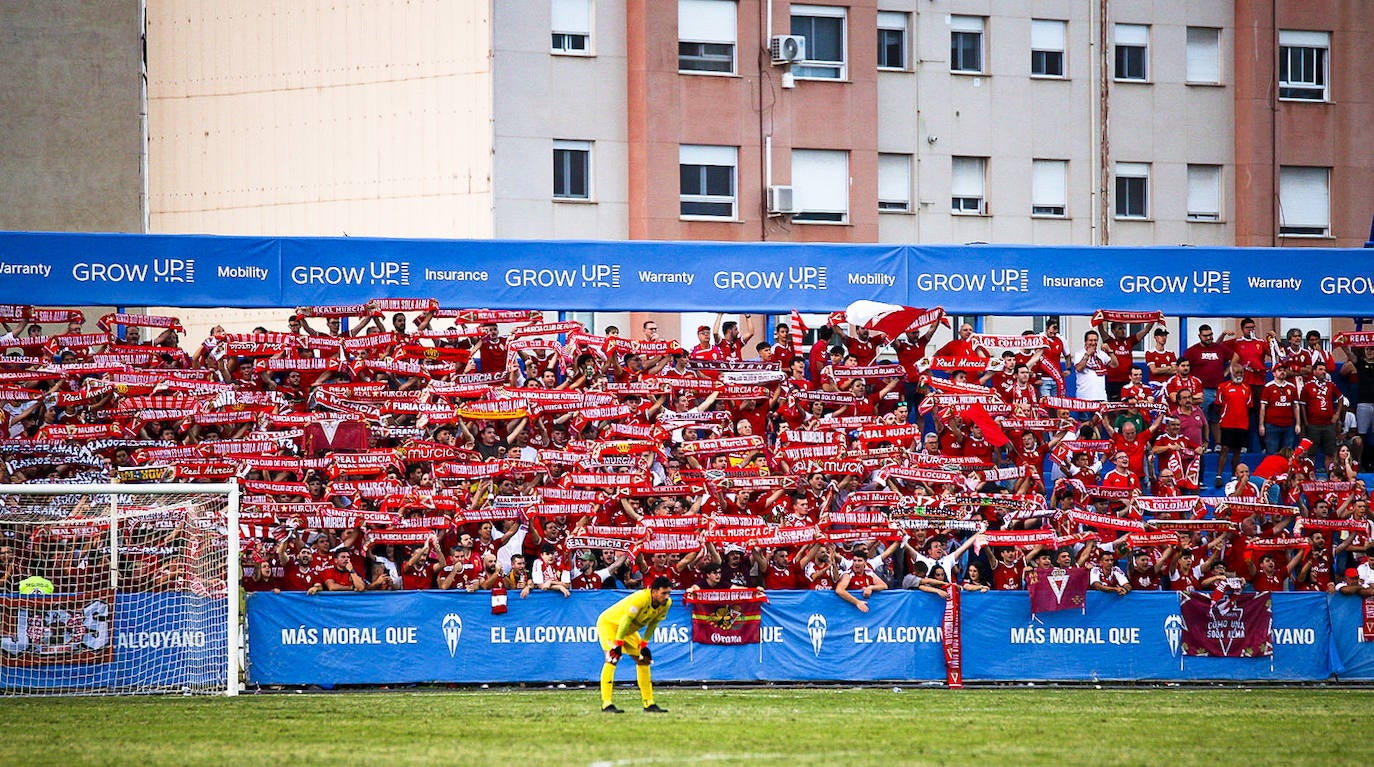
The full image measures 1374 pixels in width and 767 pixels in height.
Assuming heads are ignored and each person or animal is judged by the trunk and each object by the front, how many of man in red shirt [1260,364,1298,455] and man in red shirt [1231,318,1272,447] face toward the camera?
2

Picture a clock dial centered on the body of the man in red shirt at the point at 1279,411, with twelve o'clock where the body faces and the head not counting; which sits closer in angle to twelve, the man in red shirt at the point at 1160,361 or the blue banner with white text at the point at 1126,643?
the blue banner with white text

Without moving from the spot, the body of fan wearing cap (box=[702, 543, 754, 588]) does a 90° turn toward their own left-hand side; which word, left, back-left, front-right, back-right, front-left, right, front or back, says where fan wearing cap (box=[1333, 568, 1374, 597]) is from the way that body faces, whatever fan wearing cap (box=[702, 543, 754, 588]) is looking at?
front

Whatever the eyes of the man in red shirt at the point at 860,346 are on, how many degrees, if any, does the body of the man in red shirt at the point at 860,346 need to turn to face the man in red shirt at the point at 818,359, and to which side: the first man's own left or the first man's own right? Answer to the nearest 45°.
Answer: approximately 90° to the first man's own right

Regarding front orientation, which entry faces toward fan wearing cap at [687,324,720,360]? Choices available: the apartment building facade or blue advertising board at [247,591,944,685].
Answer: the apartment building facade

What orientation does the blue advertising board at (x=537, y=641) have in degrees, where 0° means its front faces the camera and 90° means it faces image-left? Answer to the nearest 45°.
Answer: approximately 0°

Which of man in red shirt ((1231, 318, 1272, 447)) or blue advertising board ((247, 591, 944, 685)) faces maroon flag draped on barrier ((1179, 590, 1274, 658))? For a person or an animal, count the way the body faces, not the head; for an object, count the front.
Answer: the man in red shirt

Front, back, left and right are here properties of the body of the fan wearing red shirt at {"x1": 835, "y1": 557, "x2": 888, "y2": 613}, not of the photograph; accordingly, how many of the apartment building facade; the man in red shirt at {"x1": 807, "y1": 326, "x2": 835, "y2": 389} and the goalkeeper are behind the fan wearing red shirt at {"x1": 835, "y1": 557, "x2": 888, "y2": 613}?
2

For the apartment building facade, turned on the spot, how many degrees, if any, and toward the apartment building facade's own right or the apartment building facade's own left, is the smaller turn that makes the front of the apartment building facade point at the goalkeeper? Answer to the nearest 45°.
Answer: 0° — it already faces them

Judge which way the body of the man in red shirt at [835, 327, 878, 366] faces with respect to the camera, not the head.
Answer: toward the camera

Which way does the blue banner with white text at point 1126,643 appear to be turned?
toward the camera

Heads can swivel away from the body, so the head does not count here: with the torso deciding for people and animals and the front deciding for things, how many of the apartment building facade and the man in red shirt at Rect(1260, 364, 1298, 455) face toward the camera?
2

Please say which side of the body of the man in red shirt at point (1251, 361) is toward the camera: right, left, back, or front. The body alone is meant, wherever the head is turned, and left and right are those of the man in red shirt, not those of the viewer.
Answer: front

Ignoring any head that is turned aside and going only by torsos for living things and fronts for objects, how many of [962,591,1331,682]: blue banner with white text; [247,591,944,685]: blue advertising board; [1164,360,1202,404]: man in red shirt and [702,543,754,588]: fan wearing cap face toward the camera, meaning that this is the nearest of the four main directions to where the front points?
4
